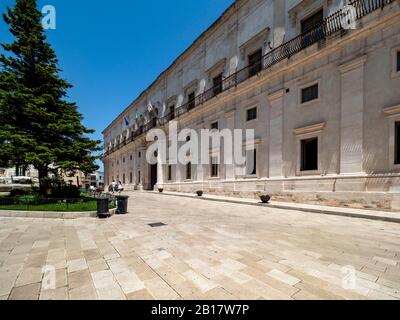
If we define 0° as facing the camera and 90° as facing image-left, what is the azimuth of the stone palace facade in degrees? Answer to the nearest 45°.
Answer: approximately 45°

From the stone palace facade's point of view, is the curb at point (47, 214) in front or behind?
in front

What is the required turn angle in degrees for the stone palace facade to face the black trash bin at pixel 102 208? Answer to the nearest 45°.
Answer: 0° — it already faces it

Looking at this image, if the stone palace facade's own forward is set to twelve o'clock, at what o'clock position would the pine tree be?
The pine tree is roughly at 1 o'clock from the stone palace facade.
